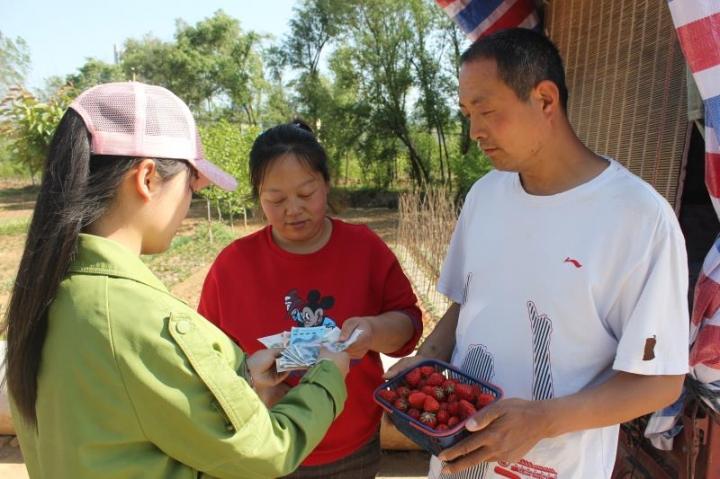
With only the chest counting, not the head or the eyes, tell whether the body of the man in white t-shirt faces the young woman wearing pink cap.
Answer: yes

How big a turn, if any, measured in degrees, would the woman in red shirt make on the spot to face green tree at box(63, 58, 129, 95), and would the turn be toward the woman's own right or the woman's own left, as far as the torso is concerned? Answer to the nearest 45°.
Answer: approximately 180°

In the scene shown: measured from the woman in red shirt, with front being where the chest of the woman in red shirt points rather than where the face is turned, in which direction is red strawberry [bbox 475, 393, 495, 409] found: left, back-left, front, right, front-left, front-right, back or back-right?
front-left

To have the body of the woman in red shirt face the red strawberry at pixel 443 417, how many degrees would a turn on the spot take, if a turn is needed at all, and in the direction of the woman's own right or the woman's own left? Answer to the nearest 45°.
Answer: approximately 45° to the woman's own left

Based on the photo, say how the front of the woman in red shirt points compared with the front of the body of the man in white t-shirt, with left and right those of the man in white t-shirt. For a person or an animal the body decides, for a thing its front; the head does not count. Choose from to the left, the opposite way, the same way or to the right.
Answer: to the left

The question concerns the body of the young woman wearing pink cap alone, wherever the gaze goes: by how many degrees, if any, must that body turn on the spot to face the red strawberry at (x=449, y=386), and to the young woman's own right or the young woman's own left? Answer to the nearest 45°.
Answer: approximately 45° to the young woman's own right

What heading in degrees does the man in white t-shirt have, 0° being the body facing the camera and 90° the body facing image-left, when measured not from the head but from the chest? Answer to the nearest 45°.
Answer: approximately 45°

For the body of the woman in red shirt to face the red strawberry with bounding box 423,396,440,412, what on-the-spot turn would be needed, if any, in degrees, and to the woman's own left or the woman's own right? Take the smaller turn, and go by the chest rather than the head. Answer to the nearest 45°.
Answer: approximately 45° to the woman's own left

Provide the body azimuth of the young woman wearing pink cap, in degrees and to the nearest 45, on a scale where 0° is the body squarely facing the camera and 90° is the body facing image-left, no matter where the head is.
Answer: approximately 225°

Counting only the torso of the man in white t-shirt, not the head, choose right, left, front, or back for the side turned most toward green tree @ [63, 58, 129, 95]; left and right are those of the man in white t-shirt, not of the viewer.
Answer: right

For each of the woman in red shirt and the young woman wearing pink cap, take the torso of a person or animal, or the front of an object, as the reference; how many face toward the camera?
1

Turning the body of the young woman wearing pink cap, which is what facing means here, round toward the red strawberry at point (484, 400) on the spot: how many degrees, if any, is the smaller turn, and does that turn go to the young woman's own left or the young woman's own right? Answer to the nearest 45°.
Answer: approximately 45° to the young woman's own right

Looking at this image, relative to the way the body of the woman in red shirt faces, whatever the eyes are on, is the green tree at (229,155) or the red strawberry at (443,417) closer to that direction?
the red strawberry
